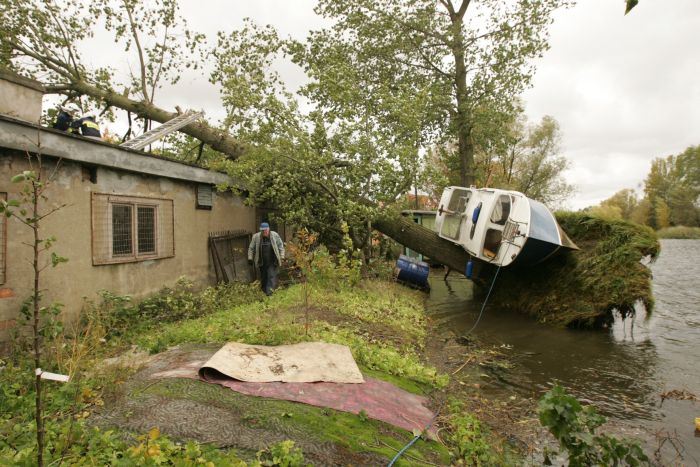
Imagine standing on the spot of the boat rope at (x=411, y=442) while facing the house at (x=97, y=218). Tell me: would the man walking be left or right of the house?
right

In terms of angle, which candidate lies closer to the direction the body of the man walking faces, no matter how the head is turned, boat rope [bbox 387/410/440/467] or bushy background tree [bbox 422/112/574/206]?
the boat rope

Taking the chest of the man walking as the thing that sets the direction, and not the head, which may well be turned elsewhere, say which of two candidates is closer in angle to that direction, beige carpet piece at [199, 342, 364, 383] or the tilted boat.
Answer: the beige carpet piece

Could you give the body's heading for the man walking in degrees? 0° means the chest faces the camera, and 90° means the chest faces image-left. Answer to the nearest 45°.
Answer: approximately 0°

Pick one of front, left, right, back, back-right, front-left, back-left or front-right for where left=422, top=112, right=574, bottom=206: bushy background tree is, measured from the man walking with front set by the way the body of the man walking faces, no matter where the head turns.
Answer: back-left

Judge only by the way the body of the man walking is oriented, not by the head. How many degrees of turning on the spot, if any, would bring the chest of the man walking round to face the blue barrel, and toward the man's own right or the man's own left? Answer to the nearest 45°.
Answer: approximately 135° to the man's own left

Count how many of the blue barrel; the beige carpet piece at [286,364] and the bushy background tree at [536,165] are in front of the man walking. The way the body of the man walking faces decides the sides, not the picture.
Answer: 1

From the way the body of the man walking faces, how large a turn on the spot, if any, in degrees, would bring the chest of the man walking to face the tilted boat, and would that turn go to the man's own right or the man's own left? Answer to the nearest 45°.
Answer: approximately 90° to the man's own left

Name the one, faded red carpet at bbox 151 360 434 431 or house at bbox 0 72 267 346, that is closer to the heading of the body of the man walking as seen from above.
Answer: the faded red carpet

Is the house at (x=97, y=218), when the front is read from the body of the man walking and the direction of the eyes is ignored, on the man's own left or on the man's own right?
on the man's own right

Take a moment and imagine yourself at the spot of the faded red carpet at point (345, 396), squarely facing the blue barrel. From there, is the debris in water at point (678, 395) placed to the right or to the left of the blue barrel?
right
